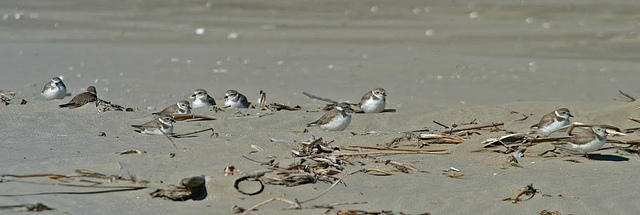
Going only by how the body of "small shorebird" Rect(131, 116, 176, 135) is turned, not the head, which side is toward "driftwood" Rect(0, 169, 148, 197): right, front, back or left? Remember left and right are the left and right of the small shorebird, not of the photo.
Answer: right

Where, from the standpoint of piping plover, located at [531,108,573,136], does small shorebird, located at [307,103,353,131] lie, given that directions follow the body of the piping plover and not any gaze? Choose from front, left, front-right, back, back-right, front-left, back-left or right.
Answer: back

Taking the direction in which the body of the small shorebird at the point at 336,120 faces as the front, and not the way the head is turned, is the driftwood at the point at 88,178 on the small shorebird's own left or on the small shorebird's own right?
on the small shorebird's own right

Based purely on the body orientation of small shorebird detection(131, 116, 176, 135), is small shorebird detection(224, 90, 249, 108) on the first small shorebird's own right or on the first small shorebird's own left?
on the first small shorebird's own left

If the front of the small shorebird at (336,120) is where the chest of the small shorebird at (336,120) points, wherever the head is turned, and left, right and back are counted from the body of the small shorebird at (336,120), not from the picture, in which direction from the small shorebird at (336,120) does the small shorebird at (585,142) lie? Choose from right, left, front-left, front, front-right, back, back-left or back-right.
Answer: front-right

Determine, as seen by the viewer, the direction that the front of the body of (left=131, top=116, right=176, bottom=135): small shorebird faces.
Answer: to the viewer's right

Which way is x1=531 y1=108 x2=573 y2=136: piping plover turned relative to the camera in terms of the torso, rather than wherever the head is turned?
to the viewer's right

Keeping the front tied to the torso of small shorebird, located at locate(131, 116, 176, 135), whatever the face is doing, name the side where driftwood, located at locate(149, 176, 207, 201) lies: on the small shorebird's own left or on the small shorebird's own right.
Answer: on the small shorebird's own right

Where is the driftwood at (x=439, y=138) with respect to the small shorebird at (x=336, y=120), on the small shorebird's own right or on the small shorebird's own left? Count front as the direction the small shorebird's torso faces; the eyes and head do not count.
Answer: on the small shorebird's own right

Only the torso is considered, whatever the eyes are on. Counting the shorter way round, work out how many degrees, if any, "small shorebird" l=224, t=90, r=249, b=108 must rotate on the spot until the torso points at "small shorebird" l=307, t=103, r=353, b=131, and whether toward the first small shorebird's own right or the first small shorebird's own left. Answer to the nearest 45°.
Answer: approximately 135° to the first small shorebird's own left

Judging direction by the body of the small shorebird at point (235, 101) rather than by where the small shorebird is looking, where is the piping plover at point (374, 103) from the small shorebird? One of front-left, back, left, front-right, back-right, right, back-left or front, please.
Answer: back

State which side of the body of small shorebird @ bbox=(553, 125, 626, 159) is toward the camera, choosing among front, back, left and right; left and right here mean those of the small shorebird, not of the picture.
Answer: right
